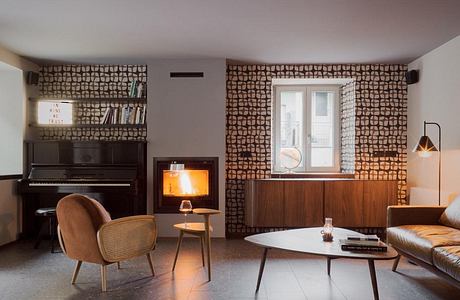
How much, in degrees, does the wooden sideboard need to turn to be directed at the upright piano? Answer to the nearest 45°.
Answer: approximately 90° to its right

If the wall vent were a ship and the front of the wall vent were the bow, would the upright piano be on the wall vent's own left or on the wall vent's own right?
on the wall vent's own right

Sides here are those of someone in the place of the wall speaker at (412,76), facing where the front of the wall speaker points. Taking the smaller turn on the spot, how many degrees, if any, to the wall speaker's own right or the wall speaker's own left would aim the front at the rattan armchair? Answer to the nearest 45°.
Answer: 0° — it already faces it

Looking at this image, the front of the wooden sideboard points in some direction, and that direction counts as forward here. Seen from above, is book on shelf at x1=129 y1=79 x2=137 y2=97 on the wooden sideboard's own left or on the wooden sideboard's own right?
on the wooden sideboard's own right

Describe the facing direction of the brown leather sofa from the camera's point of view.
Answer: facing the viewer and to the left of the viewer

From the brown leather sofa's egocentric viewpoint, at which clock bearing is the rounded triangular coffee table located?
The rounded triangular coffee table is roughly at 12 o'clock from the brown leather sofa.

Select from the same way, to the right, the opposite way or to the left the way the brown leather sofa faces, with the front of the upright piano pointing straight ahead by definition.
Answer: to the right
